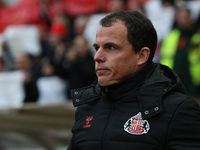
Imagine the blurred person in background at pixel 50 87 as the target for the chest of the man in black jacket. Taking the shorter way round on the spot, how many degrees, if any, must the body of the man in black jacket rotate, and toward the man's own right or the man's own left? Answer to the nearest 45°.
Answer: approximately 135° to the man's own right

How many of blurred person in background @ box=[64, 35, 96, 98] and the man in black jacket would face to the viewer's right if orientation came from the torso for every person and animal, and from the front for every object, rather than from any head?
0

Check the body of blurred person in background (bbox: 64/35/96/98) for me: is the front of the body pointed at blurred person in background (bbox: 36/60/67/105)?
no

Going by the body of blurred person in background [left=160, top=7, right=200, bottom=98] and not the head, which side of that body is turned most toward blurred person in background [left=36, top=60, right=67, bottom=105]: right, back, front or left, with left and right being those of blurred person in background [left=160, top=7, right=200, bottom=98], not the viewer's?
right

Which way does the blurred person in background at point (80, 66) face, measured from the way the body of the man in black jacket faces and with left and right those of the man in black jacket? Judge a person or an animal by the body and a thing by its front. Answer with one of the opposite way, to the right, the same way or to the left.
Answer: the same way

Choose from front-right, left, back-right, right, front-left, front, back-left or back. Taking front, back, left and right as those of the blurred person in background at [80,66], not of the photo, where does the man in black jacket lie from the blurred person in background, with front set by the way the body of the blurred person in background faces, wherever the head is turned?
front-left

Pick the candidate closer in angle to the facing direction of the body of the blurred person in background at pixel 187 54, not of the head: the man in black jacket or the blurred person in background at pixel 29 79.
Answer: the man in black jacket

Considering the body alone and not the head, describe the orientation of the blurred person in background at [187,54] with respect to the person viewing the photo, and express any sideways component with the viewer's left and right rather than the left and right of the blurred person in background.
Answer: facing the viewer

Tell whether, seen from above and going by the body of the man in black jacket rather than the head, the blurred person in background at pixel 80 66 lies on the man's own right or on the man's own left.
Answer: on the man's own right

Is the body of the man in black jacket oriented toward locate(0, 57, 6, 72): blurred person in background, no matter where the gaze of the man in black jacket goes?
no

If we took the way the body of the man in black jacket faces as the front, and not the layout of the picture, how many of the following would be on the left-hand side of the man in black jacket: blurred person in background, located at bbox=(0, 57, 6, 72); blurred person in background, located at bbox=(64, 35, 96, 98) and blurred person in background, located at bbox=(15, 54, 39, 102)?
0

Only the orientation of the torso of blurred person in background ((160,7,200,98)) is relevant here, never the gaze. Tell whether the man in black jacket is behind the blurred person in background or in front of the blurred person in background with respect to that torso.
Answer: in front

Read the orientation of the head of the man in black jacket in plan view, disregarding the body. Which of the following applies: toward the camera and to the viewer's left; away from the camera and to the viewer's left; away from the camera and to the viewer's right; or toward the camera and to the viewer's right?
toward the camera and to the viewer's left

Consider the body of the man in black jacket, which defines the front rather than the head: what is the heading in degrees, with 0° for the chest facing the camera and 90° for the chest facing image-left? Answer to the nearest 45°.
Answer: approximately 45°

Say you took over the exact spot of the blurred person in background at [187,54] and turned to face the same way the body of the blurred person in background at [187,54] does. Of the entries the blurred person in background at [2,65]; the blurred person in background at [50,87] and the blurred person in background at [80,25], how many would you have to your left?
0
